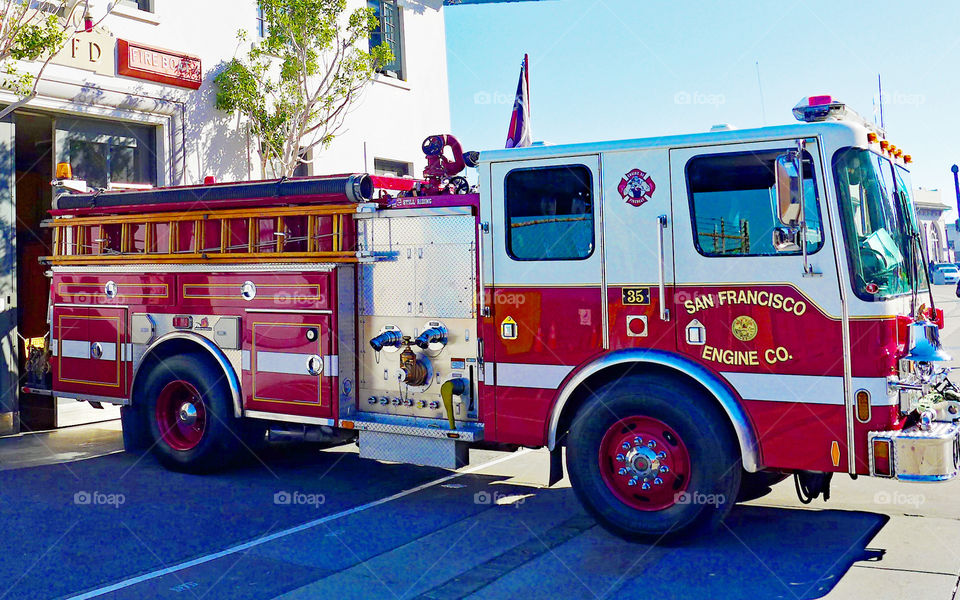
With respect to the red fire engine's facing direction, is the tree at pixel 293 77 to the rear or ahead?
to the rear

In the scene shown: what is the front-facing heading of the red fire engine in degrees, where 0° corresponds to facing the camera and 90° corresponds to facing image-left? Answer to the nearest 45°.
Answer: approximately 315°
